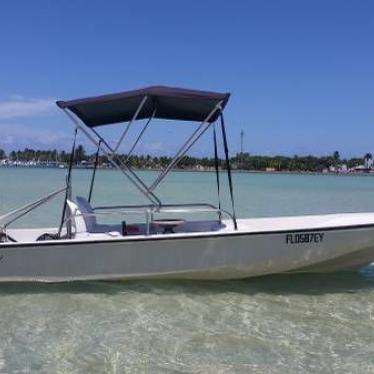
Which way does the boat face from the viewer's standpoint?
to the viewer's right
